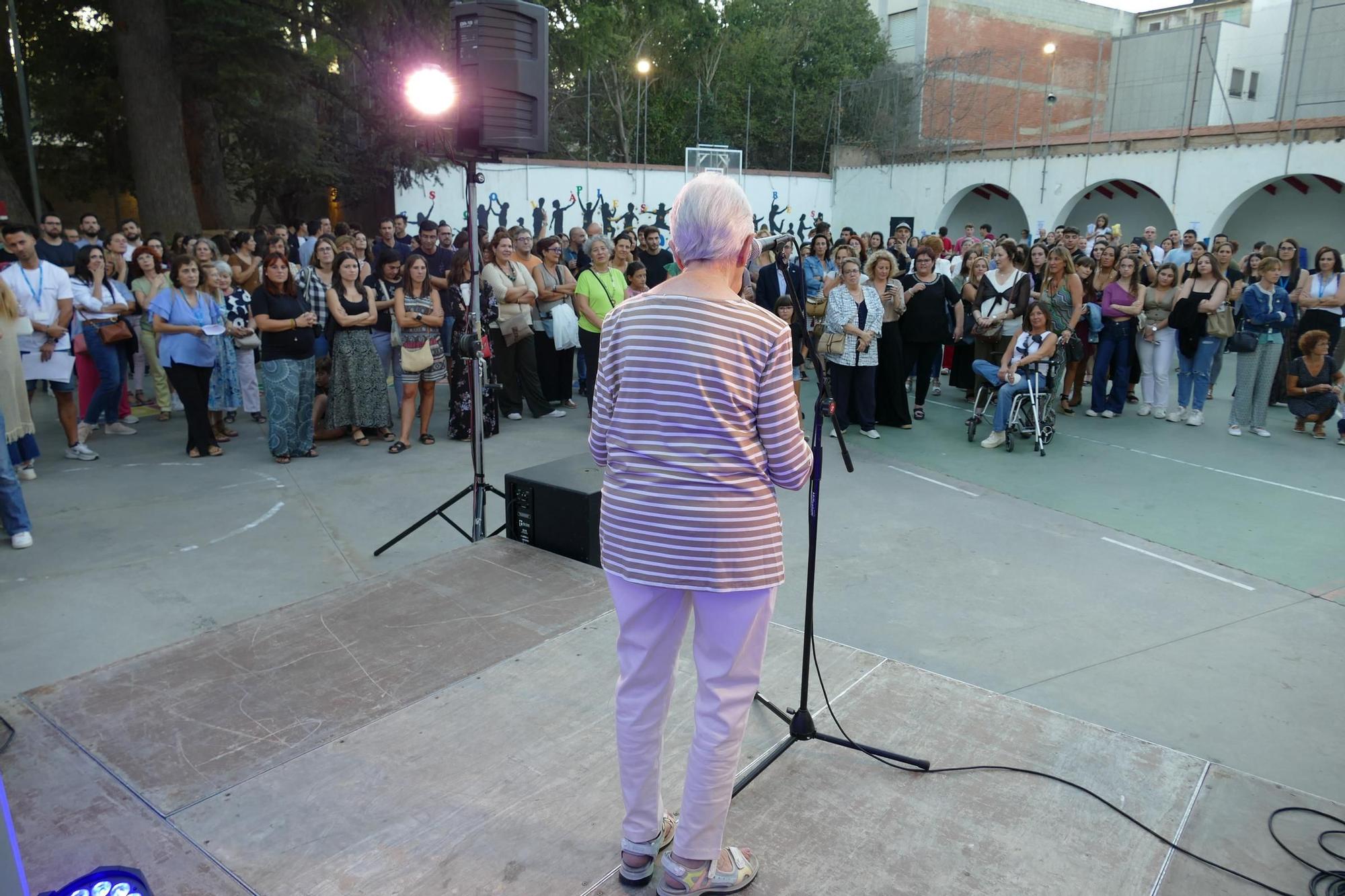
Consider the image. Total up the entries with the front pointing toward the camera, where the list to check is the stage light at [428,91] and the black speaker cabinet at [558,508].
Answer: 1

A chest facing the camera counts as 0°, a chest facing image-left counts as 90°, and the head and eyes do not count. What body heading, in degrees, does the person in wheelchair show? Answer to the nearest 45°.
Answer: approximately 45°

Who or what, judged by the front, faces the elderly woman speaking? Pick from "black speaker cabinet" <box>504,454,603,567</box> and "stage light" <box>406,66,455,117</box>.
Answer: the stage light

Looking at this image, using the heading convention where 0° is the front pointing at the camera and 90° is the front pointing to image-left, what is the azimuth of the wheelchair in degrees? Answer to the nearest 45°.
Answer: approximately 45°

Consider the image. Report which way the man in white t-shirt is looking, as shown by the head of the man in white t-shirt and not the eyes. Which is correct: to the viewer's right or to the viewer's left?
to the viewer's right

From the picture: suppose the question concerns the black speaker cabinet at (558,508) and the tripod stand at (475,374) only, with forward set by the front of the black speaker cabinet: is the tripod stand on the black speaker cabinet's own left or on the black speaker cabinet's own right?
on the black speaker cabinet's own left

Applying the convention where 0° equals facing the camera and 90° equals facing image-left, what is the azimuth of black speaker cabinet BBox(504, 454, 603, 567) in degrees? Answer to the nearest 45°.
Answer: approximately 225°

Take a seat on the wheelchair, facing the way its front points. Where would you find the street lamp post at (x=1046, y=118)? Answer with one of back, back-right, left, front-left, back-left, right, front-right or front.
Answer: back-right

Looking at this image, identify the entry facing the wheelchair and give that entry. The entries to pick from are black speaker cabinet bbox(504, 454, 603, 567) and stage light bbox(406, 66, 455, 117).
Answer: the black speaker cabinet

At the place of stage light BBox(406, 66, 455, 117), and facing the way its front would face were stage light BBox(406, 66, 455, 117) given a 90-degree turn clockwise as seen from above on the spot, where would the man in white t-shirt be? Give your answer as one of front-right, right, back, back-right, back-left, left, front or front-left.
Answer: front-right
